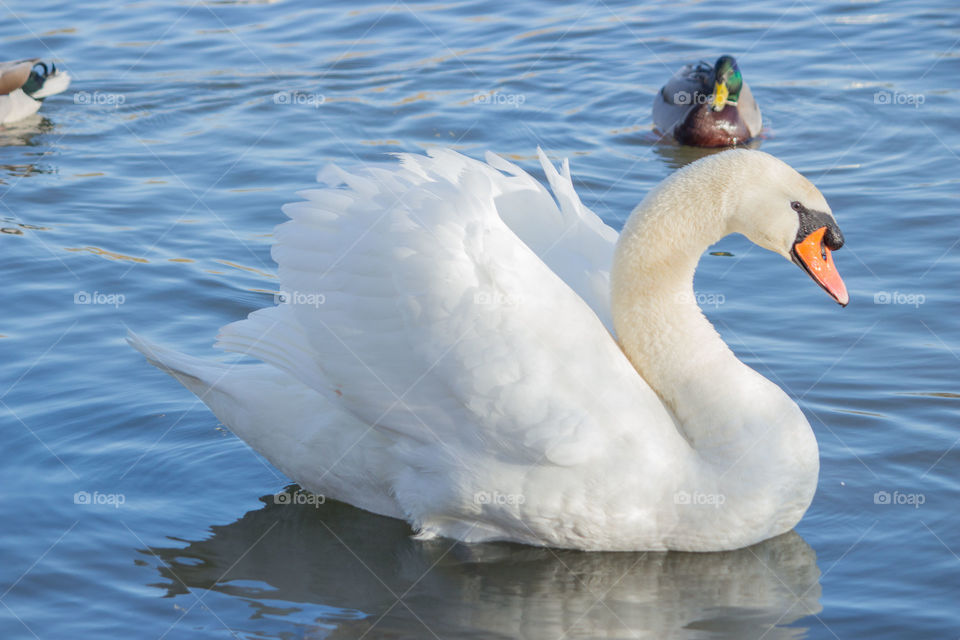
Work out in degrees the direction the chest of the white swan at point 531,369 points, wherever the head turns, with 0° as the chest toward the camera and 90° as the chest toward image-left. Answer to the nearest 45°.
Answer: approximately 270°

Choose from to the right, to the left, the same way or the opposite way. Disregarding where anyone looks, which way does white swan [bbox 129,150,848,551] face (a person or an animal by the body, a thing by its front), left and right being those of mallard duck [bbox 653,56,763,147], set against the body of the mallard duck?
to the left

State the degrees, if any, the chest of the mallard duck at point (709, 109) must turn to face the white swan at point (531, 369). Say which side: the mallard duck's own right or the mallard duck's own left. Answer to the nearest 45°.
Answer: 0° — it already faces it

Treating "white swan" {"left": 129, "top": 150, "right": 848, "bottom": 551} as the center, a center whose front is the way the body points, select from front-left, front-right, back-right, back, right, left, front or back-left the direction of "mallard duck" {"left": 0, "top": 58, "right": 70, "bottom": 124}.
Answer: back-left

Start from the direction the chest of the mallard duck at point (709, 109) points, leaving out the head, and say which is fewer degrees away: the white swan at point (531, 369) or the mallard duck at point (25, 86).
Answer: the white swan

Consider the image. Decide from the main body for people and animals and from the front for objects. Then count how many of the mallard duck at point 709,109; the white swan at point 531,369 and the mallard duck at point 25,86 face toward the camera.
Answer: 1

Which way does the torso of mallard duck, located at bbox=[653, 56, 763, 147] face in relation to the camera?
toward the camera

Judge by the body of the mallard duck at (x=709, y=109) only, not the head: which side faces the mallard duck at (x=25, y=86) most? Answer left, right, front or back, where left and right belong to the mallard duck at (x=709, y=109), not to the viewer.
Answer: right
